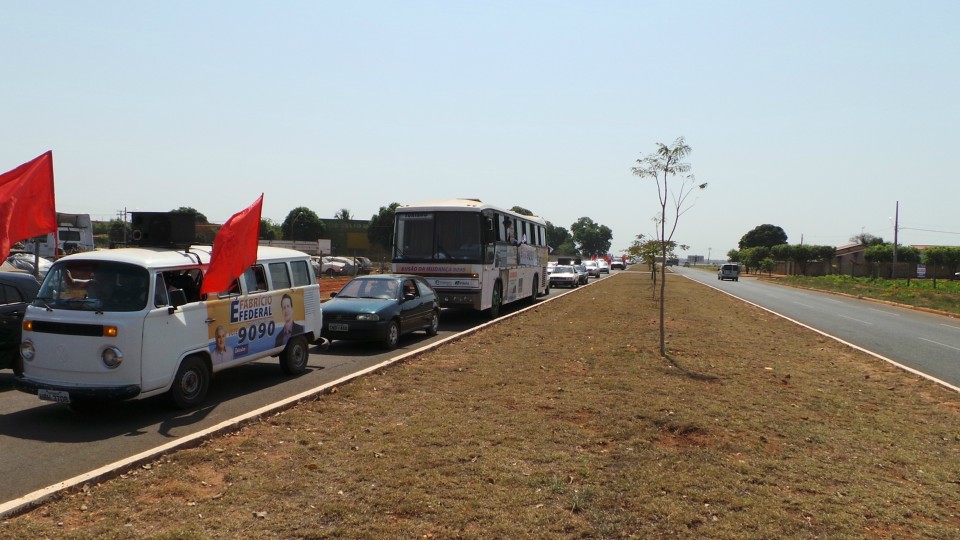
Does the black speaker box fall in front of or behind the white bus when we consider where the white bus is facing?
in front

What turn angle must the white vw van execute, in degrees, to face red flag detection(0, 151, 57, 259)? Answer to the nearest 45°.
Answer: approximately 90° to its right

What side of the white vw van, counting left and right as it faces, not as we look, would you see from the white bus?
back

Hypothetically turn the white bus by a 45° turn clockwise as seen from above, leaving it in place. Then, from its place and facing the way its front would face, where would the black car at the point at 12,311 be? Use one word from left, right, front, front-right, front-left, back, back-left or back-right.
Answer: front

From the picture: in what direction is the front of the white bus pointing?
toward the camera

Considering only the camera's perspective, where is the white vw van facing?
facing the viewer and to the left of the viewer

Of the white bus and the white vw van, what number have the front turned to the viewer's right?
0

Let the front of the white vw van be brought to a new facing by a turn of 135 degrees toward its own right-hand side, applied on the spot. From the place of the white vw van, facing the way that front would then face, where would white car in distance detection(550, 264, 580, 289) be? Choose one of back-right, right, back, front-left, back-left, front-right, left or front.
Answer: front-right

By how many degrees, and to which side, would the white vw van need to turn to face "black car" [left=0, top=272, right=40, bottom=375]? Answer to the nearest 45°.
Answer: approximately 90° to its right

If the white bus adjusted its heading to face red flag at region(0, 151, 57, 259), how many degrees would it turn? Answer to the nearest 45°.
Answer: approximately 45° to its right

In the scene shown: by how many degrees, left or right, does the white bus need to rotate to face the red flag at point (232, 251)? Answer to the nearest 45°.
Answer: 0° — it already faces it

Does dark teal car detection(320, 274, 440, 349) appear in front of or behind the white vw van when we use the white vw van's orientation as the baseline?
behind

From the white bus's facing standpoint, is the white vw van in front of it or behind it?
in front
